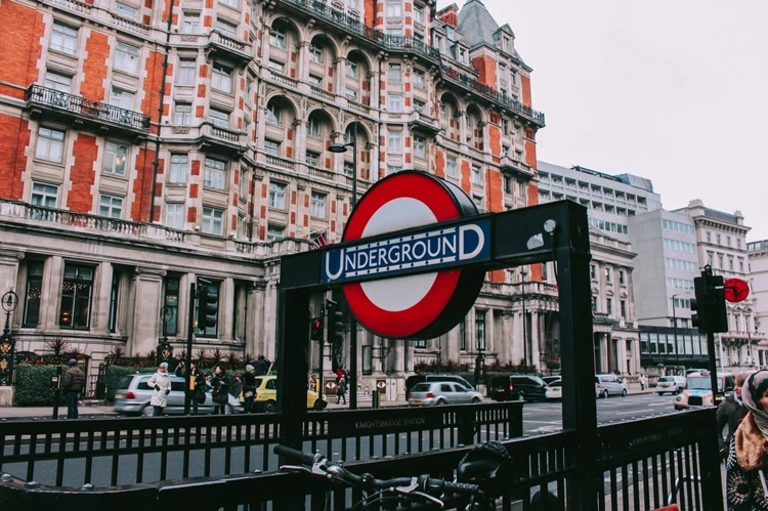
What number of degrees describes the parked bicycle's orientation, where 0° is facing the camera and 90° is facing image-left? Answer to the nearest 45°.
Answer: approximately 45°

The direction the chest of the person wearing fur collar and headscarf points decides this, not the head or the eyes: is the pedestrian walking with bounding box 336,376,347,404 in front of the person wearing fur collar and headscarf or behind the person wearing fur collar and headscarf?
behind

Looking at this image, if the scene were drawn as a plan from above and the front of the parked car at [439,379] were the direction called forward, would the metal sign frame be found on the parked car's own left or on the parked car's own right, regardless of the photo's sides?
on the parked car's own right

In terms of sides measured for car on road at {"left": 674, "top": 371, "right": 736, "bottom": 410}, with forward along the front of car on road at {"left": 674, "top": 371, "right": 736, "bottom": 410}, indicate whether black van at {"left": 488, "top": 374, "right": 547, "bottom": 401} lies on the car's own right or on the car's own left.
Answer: on the car's own right

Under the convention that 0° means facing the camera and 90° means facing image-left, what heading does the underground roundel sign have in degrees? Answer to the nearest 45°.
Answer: approximately 45°

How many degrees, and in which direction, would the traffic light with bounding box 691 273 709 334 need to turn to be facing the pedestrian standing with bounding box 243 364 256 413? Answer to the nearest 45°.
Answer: approximately 45° to its right

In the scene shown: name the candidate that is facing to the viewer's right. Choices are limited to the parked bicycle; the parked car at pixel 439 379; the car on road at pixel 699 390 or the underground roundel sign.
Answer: the parked car at pixel 439 379

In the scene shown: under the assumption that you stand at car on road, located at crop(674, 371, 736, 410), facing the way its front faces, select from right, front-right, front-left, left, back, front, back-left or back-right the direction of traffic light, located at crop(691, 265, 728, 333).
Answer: front-left
